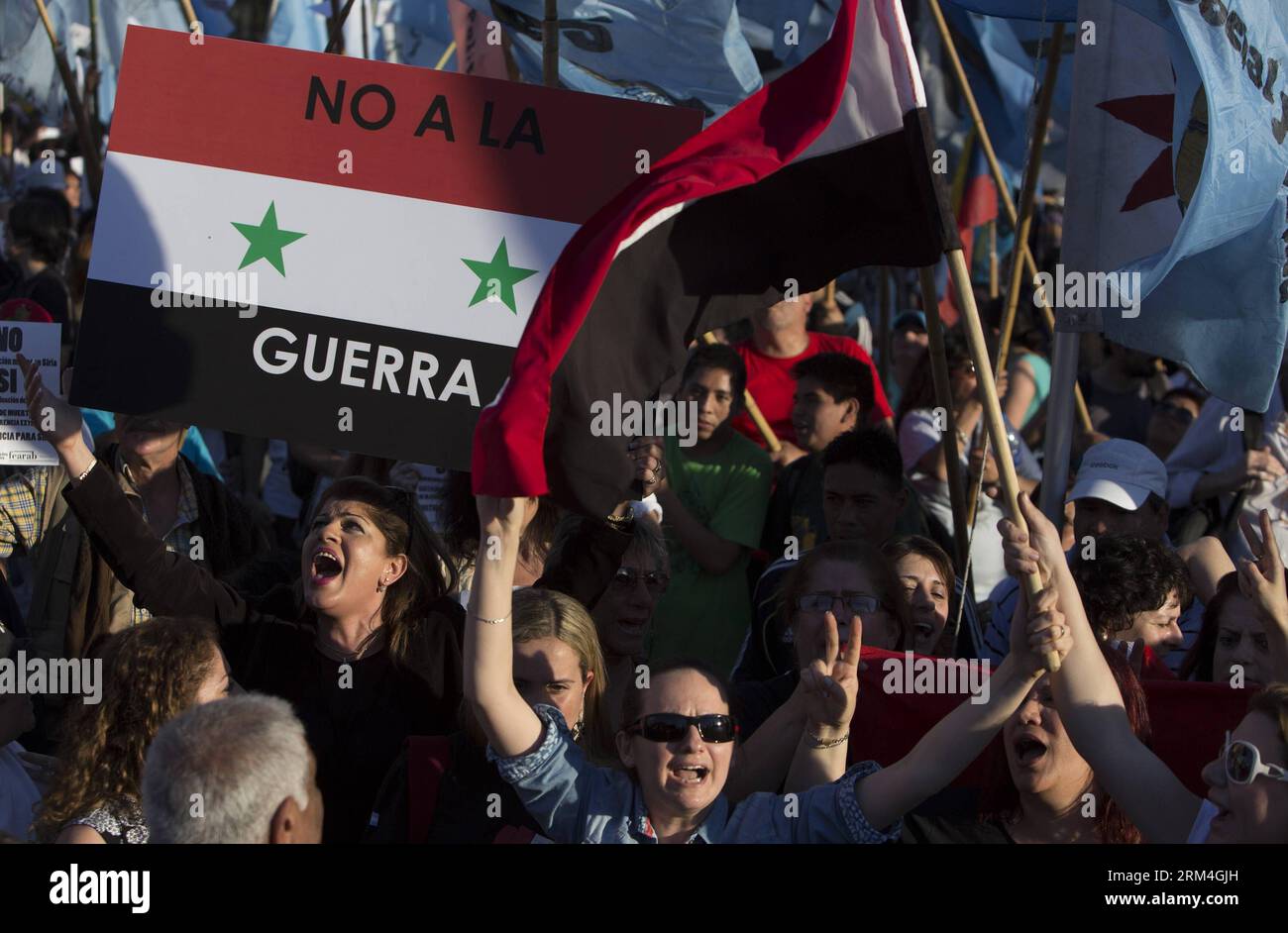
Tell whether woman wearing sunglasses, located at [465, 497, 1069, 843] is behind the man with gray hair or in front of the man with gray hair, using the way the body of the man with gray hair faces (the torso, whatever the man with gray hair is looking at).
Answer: in front

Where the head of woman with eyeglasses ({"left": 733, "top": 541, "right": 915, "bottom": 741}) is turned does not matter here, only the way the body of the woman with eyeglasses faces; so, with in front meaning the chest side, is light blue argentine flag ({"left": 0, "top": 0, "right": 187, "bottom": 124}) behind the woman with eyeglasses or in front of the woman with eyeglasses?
behind

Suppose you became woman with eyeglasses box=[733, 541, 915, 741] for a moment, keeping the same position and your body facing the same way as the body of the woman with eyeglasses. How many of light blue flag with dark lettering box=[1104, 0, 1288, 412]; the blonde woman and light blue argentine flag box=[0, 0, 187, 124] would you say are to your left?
1

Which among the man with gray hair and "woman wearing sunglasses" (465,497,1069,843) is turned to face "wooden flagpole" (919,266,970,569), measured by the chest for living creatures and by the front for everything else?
the man with gray hair

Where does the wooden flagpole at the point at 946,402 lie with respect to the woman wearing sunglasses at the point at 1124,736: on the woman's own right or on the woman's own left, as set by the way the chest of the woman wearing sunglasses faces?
on the woman's own right

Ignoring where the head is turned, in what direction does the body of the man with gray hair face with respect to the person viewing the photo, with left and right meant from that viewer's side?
facing away from the viewer and to the right of the viewer

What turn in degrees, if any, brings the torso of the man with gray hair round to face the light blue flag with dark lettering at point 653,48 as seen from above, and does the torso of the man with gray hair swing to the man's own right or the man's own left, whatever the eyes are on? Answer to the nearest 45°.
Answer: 0° — they already face it

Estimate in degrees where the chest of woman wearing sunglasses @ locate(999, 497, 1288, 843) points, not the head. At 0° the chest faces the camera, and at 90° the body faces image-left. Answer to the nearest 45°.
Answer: approximately 45°

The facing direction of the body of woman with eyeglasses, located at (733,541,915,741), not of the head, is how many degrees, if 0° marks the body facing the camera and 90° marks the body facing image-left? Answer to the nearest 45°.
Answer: approximately 0°

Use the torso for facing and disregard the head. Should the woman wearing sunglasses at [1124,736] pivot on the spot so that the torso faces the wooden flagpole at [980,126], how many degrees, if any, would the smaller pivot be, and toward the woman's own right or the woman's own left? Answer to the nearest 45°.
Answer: approximately 135° to the woman's own right
